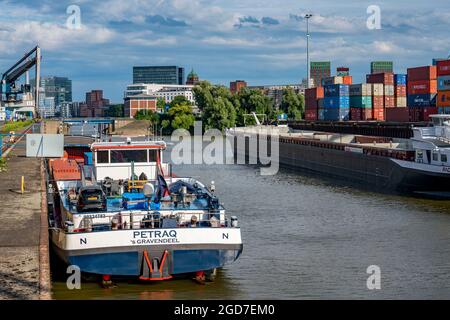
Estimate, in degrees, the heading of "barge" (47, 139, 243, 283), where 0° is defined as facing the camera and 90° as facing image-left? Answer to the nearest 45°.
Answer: approximately 180°
